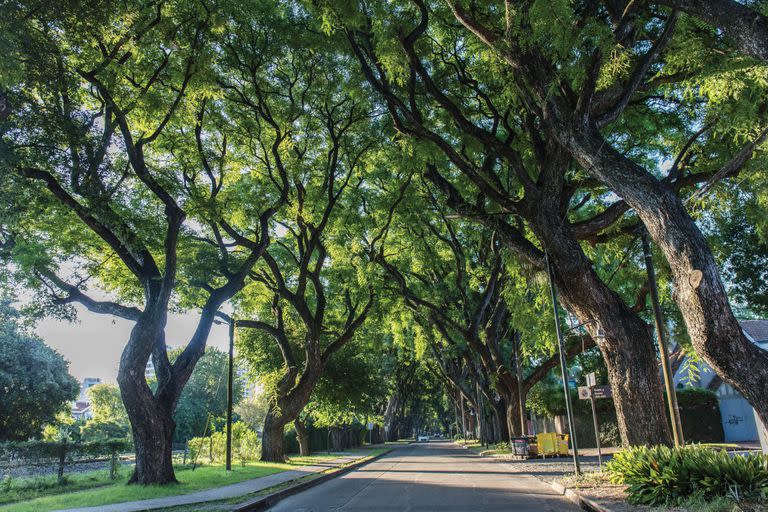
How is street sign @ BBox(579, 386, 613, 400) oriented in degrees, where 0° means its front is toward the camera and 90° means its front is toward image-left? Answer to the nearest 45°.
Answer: approximately 0°

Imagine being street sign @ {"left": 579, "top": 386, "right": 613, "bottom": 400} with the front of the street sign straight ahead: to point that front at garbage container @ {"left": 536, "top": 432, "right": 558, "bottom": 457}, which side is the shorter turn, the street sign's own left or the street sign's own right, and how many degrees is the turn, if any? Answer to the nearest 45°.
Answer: approximately 180°

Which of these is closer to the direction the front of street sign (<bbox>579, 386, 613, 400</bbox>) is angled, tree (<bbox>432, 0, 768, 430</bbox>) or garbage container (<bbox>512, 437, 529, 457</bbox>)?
the tree

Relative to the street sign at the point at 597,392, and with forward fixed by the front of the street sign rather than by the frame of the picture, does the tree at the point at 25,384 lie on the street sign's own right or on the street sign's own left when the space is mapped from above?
on the street sign's own right

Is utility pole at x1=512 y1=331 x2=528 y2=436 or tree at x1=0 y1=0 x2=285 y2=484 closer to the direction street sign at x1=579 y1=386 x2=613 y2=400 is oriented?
the tree

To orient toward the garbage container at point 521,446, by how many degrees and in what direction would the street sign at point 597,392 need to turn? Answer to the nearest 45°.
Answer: approximately 180°
